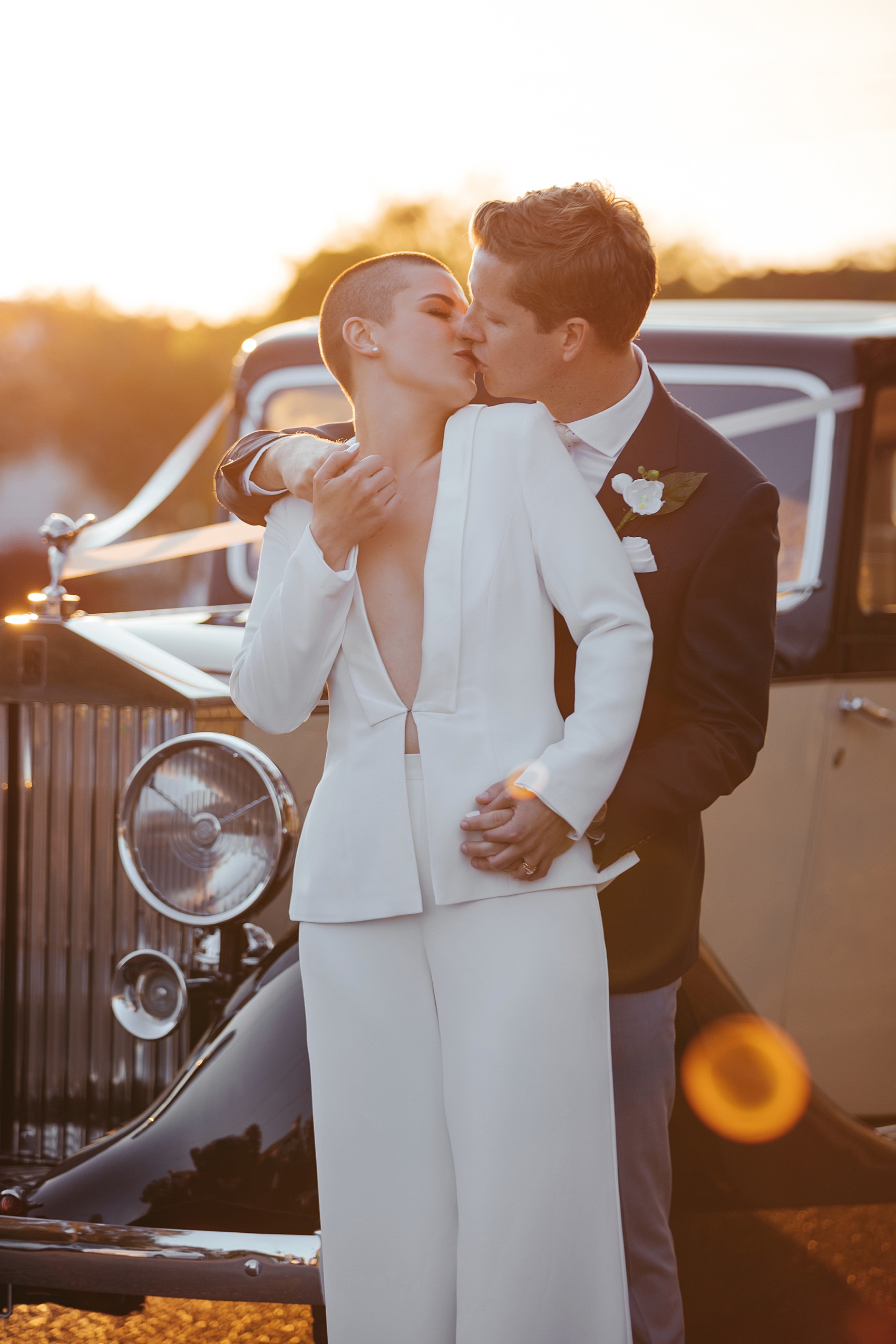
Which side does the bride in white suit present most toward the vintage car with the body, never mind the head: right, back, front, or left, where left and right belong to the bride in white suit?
back

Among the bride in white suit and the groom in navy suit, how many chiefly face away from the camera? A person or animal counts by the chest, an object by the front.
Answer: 0

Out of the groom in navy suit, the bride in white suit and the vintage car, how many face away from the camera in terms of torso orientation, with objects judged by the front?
0

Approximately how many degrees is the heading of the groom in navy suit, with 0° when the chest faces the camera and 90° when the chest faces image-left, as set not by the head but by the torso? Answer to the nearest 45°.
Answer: approximately 45°

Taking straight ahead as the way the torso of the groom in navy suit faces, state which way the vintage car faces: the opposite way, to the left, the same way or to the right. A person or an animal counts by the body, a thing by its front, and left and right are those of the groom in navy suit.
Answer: the same way

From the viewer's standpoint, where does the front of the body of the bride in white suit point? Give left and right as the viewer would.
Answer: facing the viewer

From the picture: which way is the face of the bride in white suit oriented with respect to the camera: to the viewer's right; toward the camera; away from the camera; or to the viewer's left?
to the viewer's right

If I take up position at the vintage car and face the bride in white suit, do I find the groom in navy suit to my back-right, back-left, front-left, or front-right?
front-left

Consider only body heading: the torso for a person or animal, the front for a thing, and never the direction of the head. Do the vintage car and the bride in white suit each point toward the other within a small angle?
no

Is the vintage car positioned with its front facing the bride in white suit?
no

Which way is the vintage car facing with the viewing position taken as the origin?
facing the viewer and to the left of the viewer

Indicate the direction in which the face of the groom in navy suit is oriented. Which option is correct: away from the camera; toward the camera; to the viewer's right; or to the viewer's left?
to the viewer's left

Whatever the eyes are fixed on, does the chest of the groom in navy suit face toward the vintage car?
no
